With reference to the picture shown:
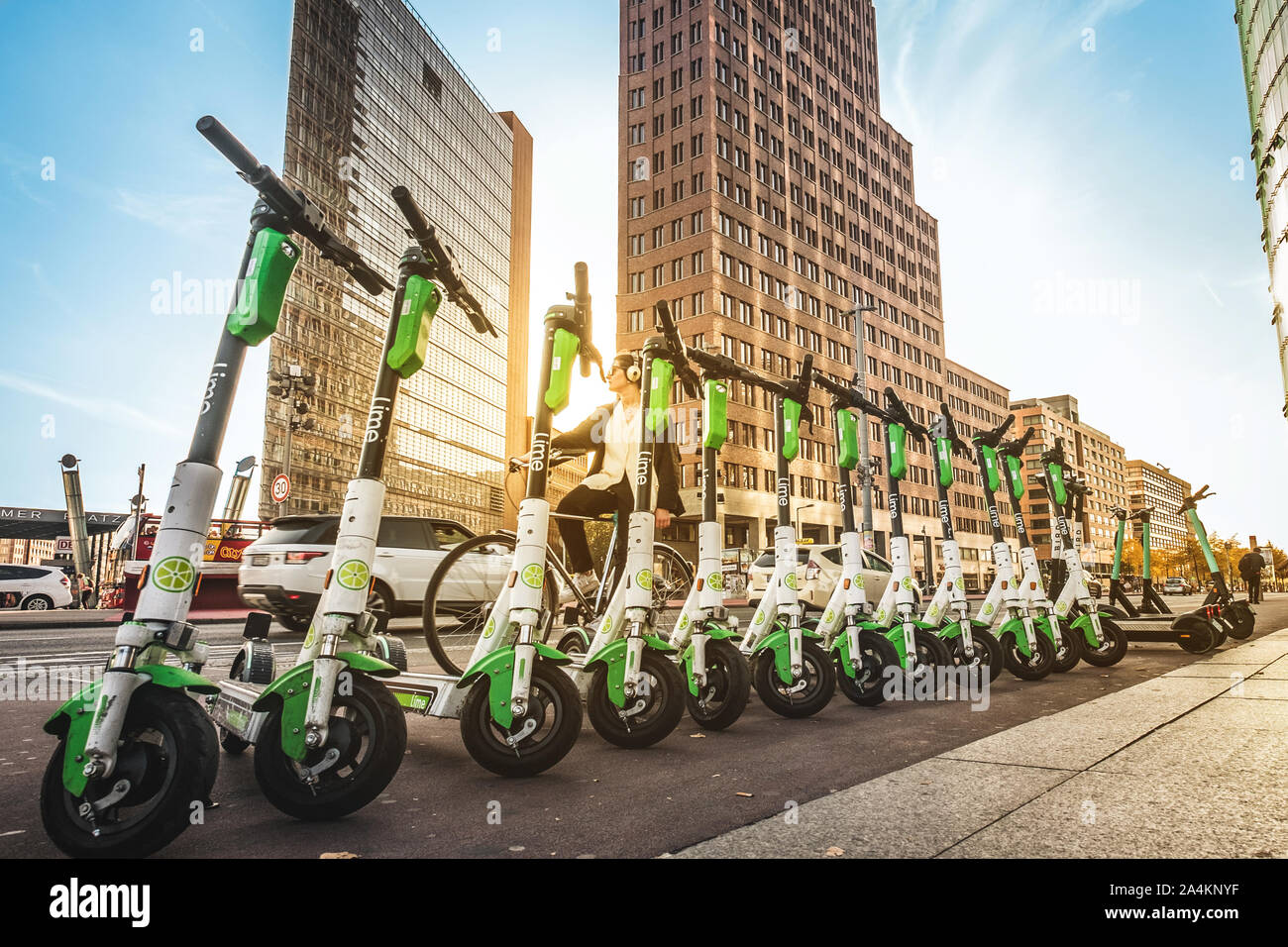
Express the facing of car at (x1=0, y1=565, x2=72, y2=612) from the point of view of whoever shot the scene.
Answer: facing to the left of the viewer

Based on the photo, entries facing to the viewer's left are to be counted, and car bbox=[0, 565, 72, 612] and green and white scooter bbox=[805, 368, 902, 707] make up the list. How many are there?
1

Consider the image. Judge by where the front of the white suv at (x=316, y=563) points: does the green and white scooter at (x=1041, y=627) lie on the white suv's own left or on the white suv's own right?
on the white suv's own right

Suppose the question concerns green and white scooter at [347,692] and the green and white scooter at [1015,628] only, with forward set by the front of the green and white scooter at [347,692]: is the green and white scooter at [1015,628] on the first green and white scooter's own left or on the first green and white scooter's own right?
on the first green and white scooter's own left
